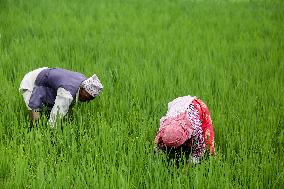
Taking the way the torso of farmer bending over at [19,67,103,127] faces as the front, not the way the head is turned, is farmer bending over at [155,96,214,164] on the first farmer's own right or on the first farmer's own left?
on the first farmer's own right

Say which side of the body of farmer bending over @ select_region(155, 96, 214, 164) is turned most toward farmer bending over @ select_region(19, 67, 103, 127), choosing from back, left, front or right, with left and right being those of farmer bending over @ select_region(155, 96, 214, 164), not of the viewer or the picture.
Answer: right

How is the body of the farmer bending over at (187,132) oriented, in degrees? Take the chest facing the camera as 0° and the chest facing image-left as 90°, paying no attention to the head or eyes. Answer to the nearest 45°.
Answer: approximately 45°

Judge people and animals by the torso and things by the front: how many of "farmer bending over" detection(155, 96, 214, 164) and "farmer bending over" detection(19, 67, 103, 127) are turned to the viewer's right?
1

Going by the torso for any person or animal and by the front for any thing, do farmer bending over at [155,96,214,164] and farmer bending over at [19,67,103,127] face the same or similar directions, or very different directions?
very different directions

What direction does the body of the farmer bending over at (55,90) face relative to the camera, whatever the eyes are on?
to the viewer's right
